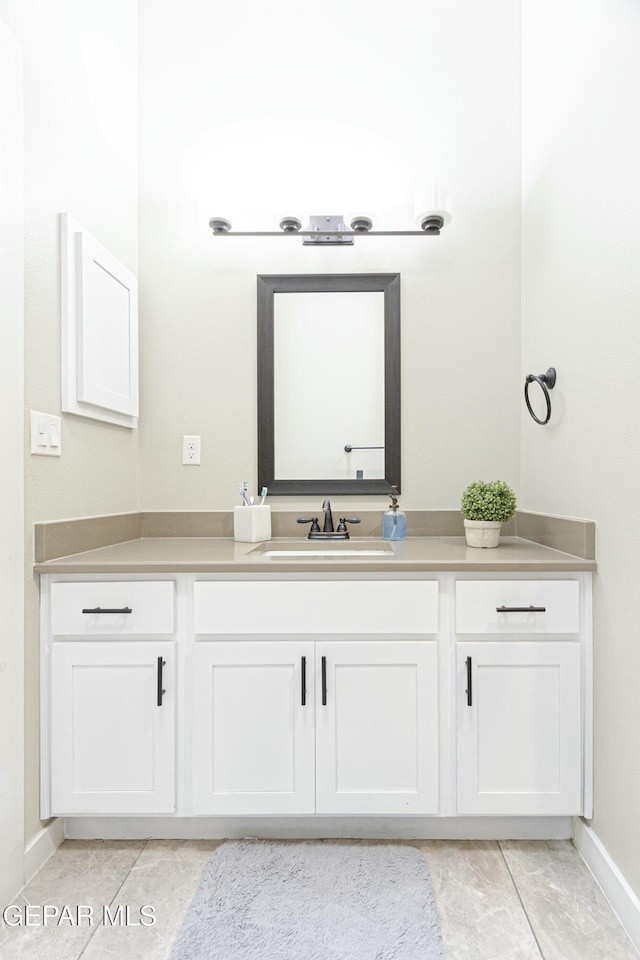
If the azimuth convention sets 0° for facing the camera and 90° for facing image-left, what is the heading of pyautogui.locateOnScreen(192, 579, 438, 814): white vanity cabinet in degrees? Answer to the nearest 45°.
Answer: approximately 0°

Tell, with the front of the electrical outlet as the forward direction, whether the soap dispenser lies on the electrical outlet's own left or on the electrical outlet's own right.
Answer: on the electrical outlet's own left

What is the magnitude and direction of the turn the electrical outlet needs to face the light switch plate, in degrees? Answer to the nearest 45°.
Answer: approximately 45° to its right
